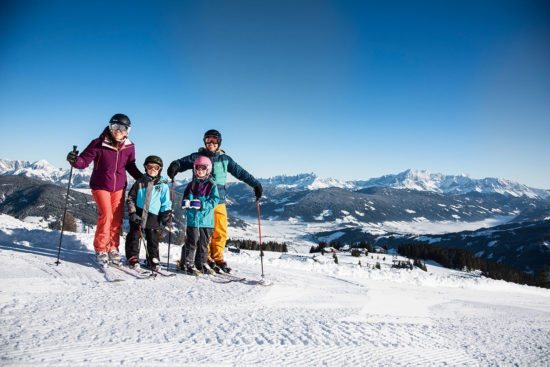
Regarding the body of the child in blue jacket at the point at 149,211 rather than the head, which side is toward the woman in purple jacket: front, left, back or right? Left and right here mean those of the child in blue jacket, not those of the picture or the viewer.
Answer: right

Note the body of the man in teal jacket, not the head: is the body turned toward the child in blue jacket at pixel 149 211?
no

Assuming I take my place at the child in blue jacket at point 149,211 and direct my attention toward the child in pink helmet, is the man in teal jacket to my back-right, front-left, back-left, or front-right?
front-left

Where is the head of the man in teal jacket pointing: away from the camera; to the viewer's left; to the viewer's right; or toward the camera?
toward the camera

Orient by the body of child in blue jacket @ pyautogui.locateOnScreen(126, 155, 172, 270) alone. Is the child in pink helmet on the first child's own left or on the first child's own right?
on the first child's own left

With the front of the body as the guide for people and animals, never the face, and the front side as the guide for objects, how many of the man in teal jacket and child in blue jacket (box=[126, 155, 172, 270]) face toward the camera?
2

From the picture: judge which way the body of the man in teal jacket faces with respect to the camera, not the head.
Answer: toward the camera

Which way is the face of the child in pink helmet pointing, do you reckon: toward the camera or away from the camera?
toward the camera

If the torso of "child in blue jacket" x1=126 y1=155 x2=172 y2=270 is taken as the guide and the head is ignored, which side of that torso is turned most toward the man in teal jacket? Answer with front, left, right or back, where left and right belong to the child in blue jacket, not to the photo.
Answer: left

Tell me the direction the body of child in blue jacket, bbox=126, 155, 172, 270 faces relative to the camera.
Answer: toward the camera

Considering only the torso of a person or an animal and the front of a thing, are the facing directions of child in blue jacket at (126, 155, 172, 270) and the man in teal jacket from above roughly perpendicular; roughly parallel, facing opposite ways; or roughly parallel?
roughly parallel

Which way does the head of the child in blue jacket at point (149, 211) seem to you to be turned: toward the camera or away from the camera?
toward the camera
